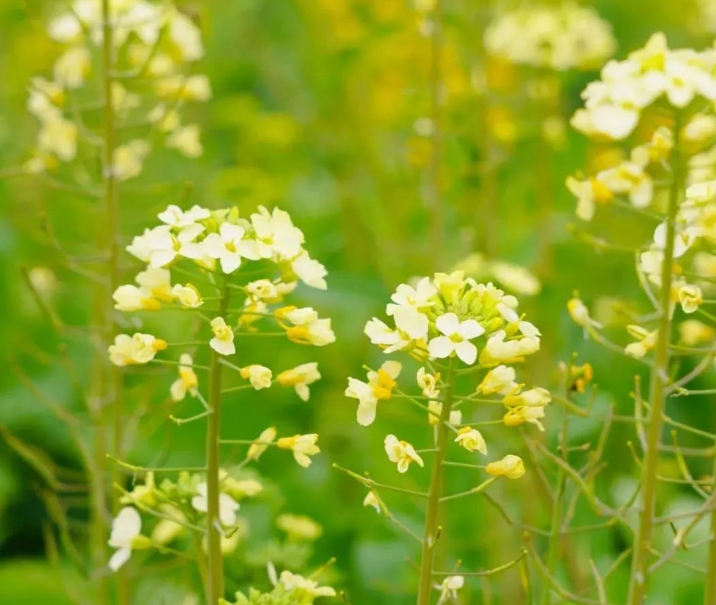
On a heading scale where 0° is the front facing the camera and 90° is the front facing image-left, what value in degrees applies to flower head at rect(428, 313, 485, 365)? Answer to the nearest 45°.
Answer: approximately 0°

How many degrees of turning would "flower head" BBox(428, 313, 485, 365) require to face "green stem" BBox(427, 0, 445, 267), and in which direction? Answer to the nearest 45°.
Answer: approximately 180°

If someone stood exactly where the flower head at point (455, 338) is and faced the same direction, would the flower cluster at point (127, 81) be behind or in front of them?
behind

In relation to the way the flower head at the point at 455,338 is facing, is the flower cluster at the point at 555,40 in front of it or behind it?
behind

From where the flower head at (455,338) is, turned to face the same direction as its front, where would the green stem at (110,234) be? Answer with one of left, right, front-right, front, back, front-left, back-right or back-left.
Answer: back-right
